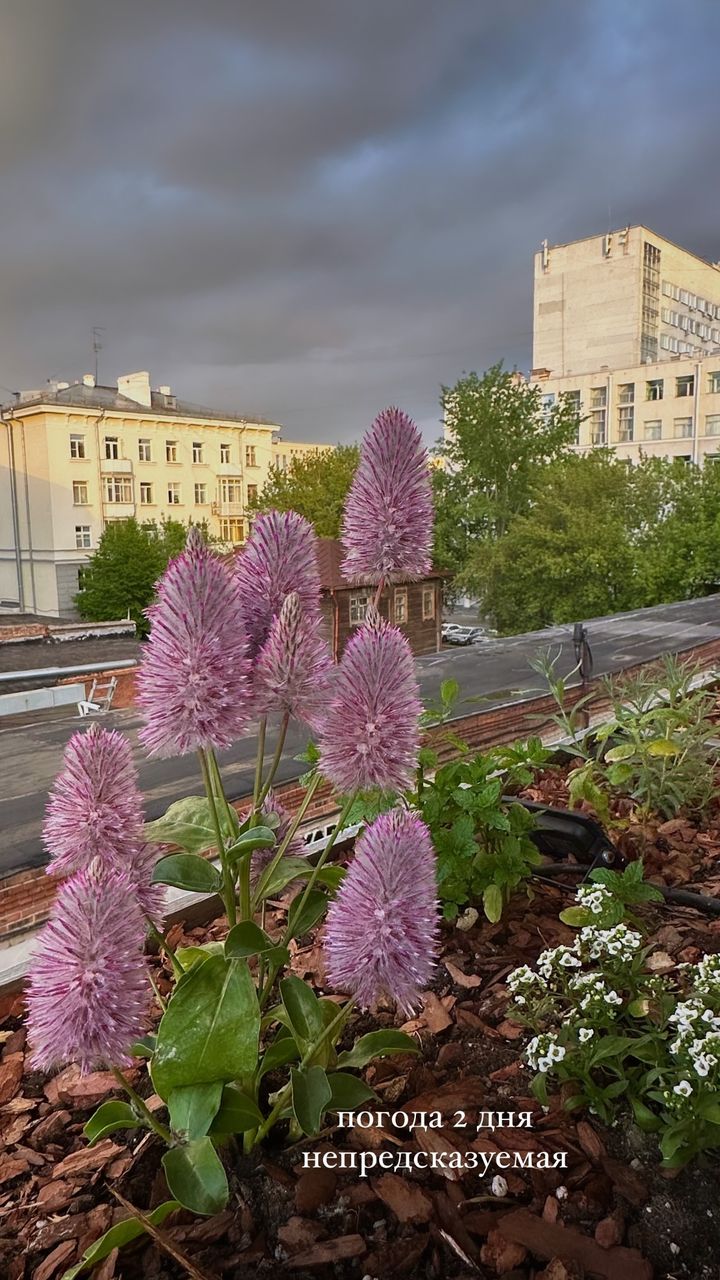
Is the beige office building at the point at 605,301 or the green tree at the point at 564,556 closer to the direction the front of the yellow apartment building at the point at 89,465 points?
the green tree

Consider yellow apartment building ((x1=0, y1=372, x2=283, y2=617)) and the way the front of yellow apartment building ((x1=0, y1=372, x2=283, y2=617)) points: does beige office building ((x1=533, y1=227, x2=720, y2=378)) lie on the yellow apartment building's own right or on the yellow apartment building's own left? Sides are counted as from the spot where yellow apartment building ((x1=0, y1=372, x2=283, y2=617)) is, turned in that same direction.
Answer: on the yellow apartment building's own left

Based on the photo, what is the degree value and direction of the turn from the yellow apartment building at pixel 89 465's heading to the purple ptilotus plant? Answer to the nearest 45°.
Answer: approximately 45° to its right

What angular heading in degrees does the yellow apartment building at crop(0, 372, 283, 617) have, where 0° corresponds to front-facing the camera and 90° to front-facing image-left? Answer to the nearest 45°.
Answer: approximately 315°

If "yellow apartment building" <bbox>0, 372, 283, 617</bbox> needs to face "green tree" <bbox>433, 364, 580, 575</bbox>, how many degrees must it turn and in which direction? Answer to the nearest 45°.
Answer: approximately 45° to its left
